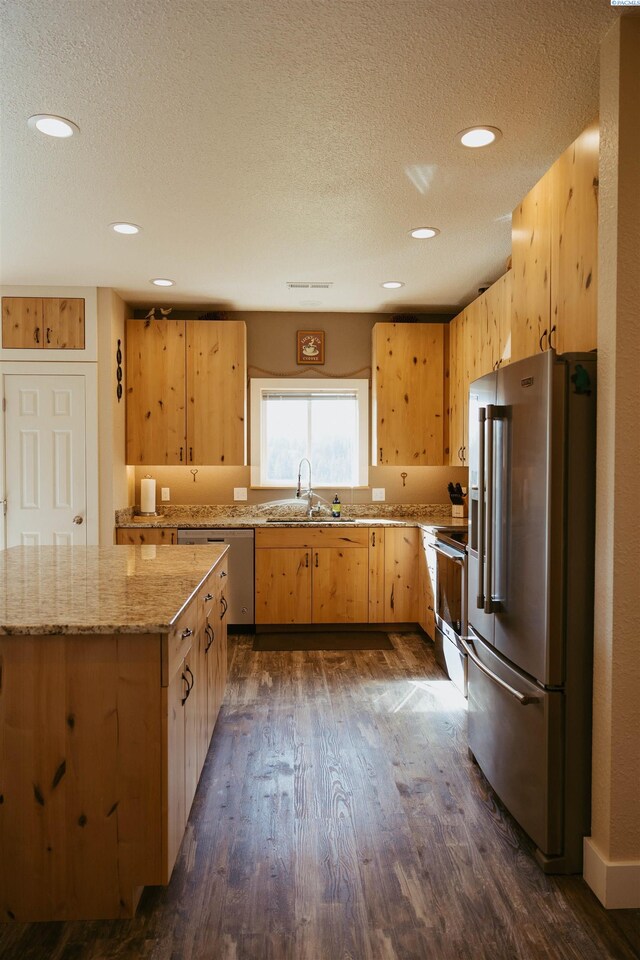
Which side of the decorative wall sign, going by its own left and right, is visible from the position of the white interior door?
right

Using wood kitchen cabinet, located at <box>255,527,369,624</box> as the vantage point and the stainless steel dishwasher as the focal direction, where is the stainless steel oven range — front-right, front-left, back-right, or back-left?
back-left

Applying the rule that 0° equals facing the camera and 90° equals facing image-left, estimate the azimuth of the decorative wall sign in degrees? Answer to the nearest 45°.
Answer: approximately 0°

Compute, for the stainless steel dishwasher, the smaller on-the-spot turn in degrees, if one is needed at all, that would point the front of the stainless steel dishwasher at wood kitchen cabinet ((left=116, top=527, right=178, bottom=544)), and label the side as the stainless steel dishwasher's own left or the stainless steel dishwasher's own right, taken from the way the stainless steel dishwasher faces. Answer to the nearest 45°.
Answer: approximately 90° to the stainless steel dishwasher's own right

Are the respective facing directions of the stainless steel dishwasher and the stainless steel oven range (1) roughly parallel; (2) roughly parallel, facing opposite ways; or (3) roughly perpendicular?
roughly perpendicular

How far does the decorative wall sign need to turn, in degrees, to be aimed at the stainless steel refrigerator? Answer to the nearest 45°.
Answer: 0° — it already faces it

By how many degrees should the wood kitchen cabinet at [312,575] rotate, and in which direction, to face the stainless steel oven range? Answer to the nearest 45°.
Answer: approximately 45° to its left
